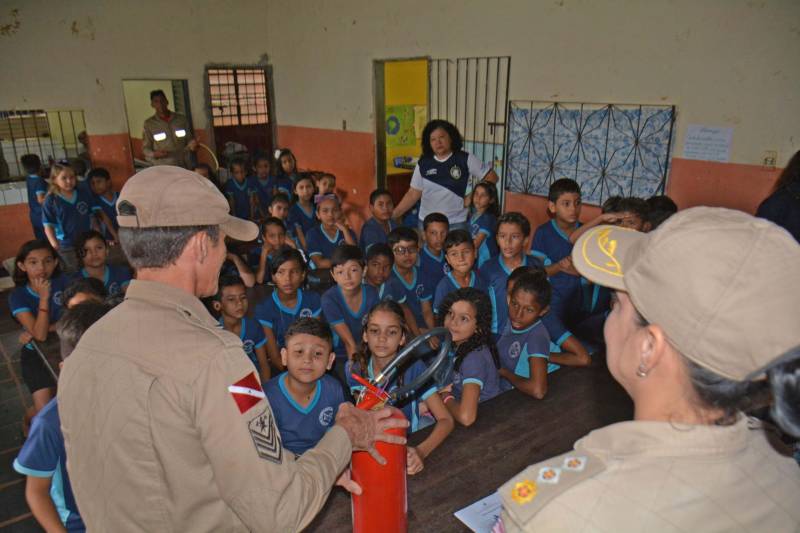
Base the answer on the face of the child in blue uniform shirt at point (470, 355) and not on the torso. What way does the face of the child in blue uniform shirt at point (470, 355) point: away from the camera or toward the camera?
toward the camera

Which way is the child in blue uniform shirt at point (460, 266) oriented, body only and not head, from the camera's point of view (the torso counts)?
toward the camera

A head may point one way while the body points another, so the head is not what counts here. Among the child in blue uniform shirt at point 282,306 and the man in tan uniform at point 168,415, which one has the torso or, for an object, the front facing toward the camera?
the child in blue uniform shirt

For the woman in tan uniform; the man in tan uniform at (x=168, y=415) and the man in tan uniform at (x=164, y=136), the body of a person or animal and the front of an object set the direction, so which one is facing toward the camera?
the man in tan uniform at (x=164, y=136)

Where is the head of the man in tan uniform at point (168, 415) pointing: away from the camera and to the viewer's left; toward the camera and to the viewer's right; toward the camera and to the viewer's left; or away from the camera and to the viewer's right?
away from the camera and to the viewer's right

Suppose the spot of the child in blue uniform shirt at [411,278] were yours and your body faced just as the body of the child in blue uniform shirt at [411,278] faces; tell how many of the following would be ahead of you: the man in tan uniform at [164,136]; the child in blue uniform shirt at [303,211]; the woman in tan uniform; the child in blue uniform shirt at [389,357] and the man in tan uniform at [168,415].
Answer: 3

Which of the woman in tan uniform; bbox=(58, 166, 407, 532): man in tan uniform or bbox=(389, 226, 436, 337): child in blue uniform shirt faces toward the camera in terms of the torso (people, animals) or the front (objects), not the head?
the child in blue uniform shirt

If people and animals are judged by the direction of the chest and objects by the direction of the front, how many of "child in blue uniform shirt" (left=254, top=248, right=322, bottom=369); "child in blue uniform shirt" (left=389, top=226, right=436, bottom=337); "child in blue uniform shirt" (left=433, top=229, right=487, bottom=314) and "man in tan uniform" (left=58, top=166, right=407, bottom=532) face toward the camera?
3

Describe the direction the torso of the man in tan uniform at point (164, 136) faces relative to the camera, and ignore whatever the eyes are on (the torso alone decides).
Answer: toward the camera

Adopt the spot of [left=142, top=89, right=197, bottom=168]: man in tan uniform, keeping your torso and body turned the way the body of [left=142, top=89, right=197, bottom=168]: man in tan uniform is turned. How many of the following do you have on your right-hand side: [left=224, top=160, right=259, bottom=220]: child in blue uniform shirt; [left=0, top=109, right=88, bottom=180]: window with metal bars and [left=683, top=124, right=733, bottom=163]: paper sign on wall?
1

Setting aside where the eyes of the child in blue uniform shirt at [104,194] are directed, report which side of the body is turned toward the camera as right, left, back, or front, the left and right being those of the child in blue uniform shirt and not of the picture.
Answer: front

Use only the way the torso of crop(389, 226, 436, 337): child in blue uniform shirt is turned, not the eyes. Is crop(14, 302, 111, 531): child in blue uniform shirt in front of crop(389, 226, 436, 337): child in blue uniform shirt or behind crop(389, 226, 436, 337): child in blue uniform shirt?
in front

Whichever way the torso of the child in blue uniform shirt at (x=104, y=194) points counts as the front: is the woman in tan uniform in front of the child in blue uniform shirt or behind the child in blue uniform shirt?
in front

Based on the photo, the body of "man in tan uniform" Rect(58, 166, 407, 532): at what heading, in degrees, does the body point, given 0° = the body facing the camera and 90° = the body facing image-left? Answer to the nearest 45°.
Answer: approximately 225°

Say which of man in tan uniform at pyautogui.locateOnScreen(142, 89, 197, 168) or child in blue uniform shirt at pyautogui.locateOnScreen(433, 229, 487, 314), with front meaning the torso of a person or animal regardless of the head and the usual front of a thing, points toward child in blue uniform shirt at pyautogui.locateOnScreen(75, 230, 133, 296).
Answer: the man in tan uniform
